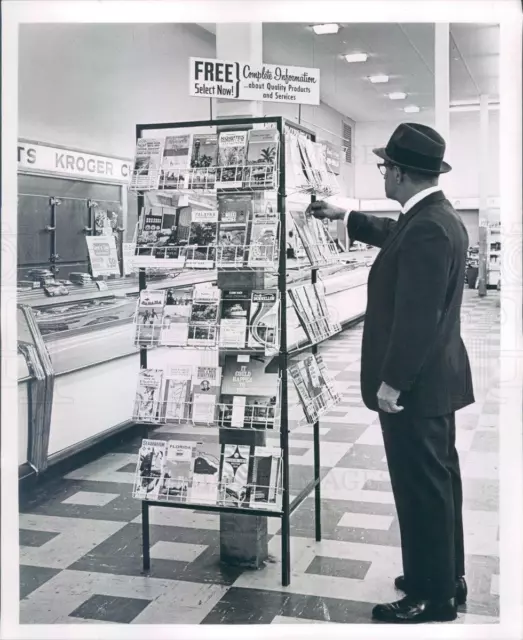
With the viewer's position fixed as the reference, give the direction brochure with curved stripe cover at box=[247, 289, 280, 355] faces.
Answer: facing the viewer

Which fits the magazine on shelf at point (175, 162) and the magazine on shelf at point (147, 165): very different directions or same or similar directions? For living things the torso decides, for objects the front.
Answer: same or similar directions

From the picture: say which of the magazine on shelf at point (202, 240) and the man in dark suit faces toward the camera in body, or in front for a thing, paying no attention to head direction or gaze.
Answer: the magazine on shelf

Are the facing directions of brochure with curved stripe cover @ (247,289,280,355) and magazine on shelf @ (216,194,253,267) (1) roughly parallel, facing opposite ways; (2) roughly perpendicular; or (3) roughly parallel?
roughly parallel

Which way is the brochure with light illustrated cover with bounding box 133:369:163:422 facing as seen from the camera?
toward the camera

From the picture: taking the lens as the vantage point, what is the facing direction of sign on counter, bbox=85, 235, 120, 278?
facing the viewer

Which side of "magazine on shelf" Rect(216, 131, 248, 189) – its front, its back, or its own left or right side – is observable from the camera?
front

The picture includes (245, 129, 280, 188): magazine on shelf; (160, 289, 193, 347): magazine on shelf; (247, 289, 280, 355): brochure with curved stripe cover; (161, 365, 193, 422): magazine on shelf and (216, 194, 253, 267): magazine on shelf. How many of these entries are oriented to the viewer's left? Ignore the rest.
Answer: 0

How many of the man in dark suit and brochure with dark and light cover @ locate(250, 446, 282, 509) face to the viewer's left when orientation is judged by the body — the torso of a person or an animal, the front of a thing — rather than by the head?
1
